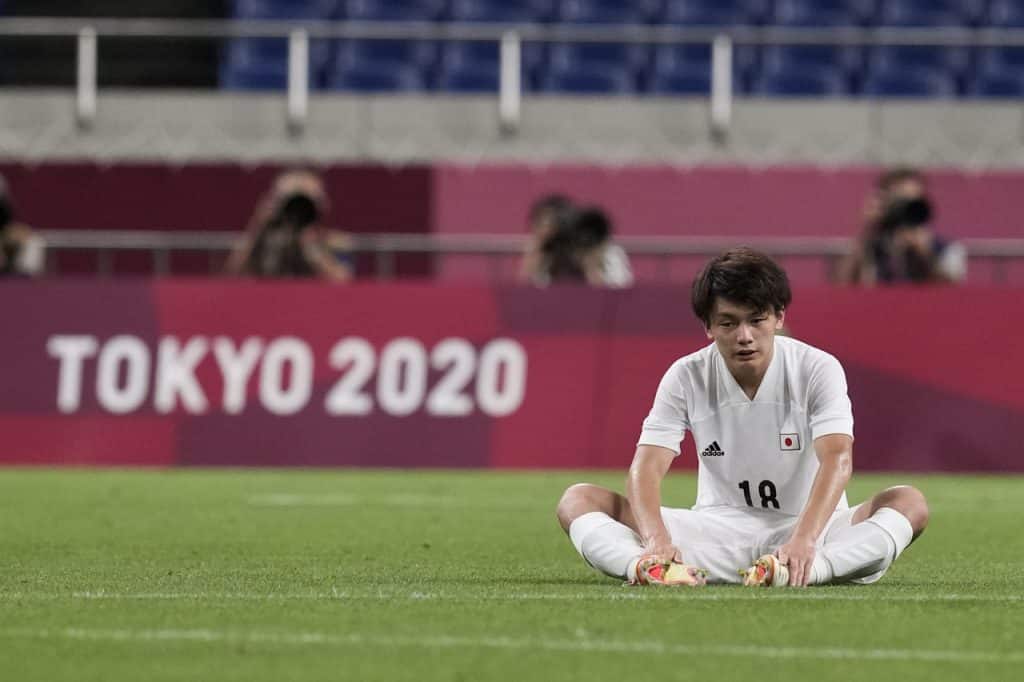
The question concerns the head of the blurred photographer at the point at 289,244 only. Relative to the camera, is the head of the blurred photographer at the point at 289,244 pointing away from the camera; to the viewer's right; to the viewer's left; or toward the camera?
toward the camera

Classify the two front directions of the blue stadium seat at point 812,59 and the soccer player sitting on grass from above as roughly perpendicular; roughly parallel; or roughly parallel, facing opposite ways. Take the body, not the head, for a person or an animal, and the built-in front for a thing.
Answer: roughly parallel

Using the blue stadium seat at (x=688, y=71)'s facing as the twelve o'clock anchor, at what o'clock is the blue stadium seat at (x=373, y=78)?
the blue stadium seat at (x=373, y=78) is roughly at 3 o'clock from the blue stadium seat at (x=688, y=71).

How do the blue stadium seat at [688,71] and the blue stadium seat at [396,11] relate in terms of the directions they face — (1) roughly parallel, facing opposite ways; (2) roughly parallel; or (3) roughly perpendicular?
roughly parallel

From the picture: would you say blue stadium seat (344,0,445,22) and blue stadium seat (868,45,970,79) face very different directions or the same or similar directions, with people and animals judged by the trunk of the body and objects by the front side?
same or similar directions

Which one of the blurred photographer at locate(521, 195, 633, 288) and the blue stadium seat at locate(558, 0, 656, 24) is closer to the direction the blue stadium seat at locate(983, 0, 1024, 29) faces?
the blurred photographer

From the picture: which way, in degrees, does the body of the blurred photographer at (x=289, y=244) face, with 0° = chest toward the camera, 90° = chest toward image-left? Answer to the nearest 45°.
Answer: approximately 0°

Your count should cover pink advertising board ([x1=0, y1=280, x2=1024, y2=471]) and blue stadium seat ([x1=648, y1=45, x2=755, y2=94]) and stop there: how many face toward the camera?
2

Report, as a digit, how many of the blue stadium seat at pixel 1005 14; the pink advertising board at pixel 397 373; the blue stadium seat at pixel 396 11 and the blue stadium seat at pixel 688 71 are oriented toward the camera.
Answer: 4

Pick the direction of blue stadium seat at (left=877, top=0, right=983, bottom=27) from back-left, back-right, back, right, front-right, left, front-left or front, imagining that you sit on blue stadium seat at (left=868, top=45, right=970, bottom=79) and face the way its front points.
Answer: back

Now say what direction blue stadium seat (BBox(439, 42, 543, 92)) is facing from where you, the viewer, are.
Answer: facing the viewer

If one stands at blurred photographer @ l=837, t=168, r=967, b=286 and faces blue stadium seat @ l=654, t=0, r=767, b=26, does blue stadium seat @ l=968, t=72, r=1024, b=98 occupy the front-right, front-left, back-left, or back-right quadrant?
front-right

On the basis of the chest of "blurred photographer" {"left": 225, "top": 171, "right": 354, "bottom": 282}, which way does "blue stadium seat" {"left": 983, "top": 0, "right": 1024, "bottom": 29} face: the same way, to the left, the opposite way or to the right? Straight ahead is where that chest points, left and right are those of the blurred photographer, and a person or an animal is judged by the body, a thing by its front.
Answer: the same way

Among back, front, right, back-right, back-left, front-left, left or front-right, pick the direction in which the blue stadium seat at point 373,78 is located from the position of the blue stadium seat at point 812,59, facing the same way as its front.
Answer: right

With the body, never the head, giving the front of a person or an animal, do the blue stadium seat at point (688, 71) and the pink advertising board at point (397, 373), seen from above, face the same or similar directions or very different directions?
same or similar directions

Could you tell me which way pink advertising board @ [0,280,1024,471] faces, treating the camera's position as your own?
facing the viewer

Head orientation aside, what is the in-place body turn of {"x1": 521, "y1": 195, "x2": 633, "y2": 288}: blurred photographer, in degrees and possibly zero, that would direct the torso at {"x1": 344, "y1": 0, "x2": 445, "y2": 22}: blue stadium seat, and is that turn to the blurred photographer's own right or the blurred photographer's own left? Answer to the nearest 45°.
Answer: approximately 135° to the blurred photographer's own left

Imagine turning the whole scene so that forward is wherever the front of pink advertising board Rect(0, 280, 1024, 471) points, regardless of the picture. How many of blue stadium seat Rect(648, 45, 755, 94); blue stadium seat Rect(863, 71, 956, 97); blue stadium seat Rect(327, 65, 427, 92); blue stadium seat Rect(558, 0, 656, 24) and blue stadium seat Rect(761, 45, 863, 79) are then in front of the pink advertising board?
0

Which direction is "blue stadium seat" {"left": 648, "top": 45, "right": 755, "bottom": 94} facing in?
toward the camera

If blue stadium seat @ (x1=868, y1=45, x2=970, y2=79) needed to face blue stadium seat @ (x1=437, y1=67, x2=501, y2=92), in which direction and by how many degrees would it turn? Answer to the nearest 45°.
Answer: approximately 90° to its right

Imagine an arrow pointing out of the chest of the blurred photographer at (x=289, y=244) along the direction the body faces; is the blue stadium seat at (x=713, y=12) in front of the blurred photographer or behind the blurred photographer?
behind

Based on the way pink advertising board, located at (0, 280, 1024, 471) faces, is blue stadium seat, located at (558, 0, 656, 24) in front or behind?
behind

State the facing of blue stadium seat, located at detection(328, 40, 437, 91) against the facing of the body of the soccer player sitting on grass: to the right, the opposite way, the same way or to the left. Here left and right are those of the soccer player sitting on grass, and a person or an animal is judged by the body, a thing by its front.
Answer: the same way

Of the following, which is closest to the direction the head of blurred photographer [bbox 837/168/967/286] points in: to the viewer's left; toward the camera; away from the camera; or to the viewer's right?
toward the camera
